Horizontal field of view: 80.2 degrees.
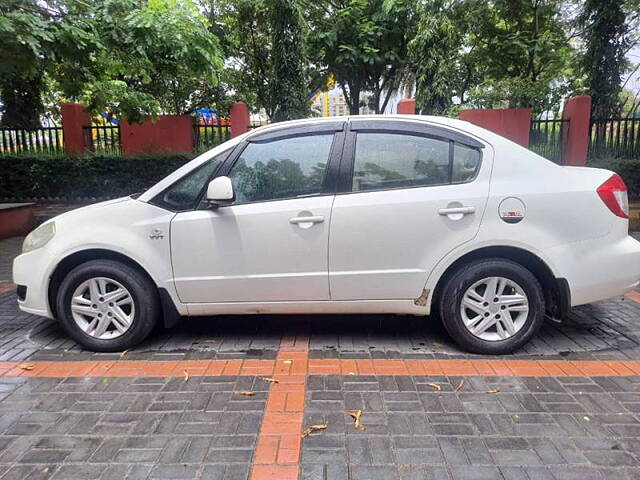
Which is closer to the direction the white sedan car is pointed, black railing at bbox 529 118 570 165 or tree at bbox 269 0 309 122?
the tree

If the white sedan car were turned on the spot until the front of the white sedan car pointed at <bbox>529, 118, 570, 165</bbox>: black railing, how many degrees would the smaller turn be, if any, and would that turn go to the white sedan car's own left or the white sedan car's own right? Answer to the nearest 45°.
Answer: approximately 135° to the white sedan car's own right

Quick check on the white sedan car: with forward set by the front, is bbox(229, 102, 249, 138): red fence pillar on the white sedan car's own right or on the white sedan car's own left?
on the white sedan car's own right

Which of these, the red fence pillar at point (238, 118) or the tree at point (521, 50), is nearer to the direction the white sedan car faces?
the red fence pillar

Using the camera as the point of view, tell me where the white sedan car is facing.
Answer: facing to the left of the viewer

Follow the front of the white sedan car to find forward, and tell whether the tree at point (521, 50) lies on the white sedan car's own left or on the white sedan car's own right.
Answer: on the white sedan car's own right

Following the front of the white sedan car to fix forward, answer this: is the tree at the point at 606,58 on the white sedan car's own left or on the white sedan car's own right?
on the white sedan car's own right

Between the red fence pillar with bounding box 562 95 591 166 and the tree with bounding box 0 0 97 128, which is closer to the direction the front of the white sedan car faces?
the tree

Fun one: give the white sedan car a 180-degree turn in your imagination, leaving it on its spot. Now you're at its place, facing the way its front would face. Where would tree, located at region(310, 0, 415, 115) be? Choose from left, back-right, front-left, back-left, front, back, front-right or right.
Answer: left

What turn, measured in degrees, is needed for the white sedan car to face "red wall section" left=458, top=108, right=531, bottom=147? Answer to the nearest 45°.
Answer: approximately 135° to its right

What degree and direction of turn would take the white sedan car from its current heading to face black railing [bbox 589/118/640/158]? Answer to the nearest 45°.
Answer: approximately 135° to its right
